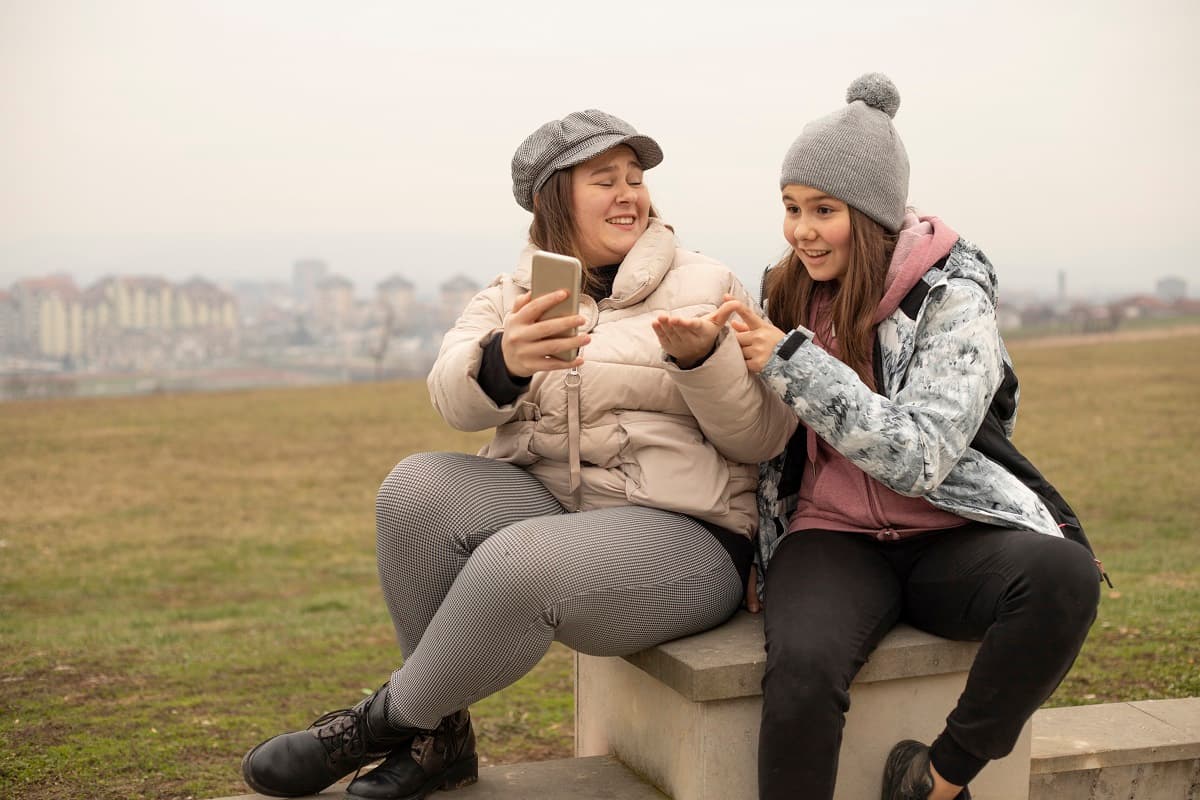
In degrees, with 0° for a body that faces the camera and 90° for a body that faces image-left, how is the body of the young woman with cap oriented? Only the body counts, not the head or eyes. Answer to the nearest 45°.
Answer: approximately 45°

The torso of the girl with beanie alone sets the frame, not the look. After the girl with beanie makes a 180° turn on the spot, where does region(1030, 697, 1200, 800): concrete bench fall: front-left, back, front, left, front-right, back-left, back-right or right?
front

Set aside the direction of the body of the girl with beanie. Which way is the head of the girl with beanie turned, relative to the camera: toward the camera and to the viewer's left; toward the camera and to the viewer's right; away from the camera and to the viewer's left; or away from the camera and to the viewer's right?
toward the camera and to the viewer's left

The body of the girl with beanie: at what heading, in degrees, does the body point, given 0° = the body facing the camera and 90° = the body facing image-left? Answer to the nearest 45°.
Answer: approximately 45°

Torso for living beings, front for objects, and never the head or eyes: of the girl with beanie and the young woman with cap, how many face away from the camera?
0

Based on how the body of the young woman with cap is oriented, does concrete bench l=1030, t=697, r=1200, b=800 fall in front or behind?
behind

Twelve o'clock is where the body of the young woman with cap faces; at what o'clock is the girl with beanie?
The girl with beanie is roughly at 8 o'clock from the young woman with cap.
